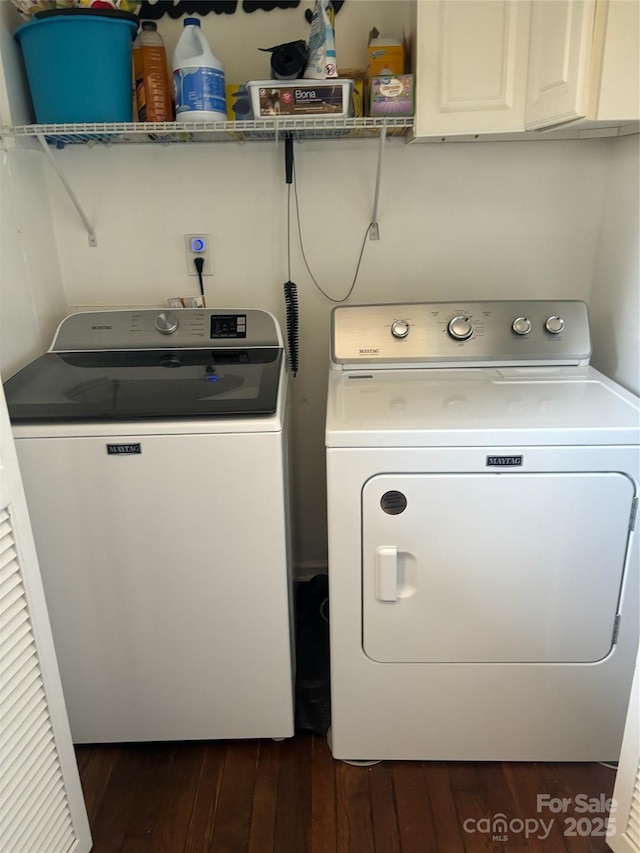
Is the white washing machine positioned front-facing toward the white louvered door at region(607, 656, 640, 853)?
no

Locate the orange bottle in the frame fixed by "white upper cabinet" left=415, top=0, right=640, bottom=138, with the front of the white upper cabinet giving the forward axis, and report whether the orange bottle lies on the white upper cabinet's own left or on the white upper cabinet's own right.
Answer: on the white upper cabinet's own right

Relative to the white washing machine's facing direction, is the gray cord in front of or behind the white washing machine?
behind

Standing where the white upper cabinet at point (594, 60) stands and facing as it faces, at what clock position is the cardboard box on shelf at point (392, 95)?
The cardboard box on shelf is roughly at 2 o'clock from the white upper cabinet.

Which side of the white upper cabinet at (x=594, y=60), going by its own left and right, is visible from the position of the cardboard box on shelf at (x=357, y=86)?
right

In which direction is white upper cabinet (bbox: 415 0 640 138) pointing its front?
toward the camera

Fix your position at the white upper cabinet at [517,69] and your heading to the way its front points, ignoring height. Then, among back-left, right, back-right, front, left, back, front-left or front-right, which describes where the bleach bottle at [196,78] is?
right

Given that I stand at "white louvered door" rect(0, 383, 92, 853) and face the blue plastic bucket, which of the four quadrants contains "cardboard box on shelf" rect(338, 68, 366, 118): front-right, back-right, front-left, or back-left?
front-right

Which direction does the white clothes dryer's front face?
toward the camera

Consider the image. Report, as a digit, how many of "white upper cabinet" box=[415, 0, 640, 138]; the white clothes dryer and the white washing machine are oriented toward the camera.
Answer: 3

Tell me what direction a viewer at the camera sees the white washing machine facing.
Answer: facing the viewer
